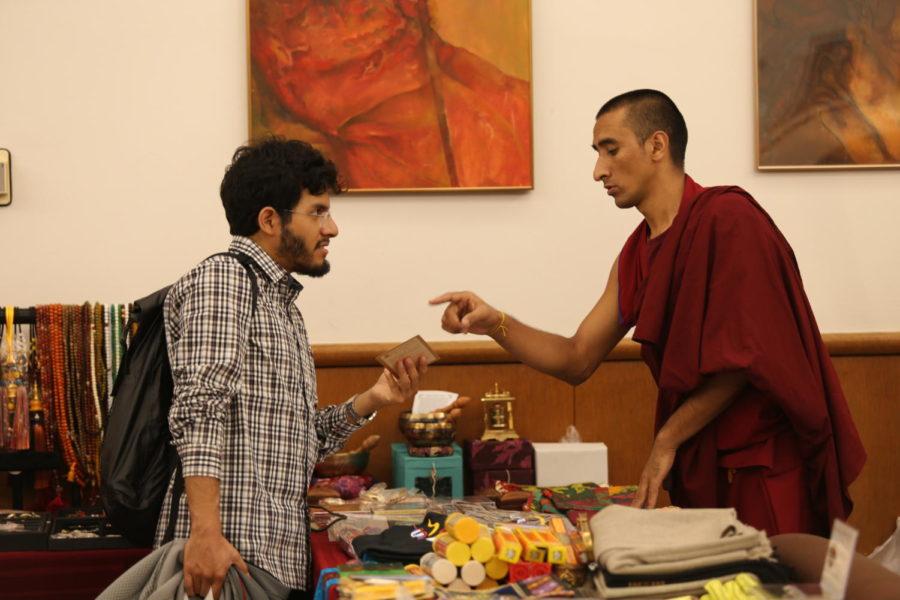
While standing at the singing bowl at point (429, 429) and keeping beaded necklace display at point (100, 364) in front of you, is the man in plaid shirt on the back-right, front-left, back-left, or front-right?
front-left

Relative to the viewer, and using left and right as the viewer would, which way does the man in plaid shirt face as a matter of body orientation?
facing to the right of the viewer

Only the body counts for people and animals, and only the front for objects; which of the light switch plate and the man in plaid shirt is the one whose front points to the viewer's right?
the man in plaid shirt

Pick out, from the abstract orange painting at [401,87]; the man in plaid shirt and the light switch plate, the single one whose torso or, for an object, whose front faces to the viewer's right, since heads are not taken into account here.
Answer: the man in plaid shirt

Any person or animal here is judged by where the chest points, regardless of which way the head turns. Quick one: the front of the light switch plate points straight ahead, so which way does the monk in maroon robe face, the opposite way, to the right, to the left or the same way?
to the right

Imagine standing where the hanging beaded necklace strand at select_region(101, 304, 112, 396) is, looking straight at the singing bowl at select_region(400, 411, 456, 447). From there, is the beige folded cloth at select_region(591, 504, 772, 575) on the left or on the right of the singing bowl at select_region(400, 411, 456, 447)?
right

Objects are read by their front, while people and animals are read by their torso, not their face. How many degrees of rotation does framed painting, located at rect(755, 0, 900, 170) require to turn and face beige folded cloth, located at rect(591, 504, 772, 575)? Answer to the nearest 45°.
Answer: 0° — it already faces it

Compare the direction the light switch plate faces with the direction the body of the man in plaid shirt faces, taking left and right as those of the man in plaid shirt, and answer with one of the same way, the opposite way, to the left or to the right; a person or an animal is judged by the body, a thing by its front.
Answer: to the right

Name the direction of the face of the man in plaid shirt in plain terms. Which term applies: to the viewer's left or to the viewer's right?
to the viewer's right

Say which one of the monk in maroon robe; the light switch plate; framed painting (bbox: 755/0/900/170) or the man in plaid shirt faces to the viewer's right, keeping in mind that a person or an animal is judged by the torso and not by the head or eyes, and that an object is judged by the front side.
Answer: the man in plaid shirt

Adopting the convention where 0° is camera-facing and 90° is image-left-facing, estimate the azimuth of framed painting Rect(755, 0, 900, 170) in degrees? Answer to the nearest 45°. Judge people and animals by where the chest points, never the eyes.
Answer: approximately 0°

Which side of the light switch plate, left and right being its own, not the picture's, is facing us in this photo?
front

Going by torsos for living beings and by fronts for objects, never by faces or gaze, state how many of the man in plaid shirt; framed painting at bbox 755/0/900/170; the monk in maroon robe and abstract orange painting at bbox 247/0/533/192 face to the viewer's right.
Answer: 1

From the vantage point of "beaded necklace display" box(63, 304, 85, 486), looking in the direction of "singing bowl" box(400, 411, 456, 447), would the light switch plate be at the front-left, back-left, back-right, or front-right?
back-left

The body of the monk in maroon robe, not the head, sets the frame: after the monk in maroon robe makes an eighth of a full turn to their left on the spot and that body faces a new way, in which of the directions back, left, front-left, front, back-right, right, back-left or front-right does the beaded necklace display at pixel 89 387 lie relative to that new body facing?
right

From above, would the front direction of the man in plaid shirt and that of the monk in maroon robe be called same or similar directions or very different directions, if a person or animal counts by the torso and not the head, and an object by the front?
very different directions
